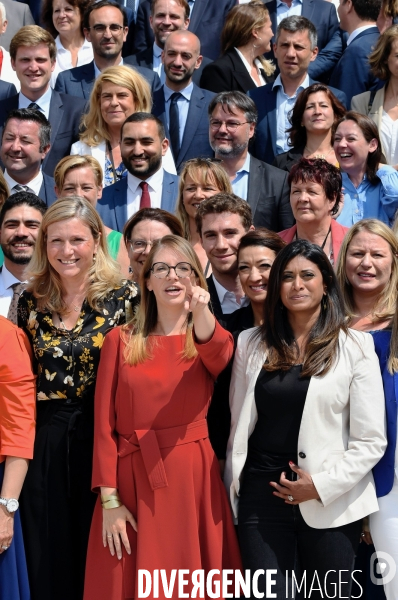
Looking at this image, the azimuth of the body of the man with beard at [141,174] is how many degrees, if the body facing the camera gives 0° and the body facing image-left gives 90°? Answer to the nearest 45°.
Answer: approximately 0°

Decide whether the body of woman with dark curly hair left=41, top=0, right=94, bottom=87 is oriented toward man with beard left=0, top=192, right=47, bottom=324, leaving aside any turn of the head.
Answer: yes

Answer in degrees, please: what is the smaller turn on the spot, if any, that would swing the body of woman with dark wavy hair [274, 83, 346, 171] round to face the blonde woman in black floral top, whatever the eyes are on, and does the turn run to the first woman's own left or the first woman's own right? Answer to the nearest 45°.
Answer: approximately 45° to the first woman's own right

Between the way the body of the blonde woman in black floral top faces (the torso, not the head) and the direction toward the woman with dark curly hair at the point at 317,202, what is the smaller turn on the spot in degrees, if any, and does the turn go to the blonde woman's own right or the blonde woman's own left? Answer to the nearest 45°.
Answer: approximately 135° to the blonde woman's own left

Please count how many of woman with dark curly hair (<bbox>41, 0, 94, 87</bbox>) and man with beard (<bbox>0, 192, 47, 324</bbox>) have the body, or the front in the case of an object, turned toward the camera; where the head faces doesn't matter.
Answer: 2

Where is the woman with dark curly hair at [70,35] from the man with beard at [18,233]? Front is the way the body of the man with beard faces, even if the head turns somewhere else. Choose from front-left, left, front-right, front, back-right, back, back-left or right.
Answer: back

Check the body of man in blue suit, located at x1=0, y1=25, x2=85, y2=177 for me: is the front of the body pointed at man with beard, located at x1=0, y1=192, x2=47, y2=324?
yes
